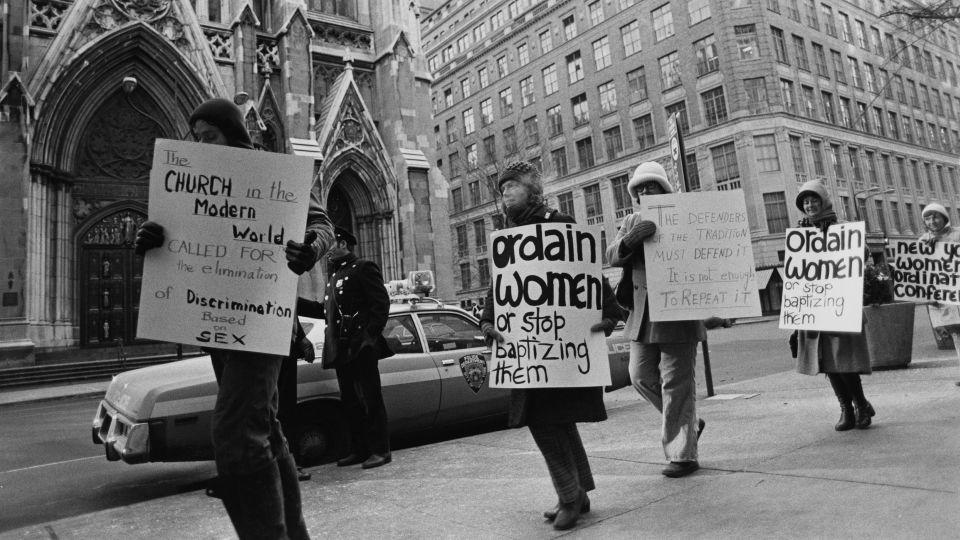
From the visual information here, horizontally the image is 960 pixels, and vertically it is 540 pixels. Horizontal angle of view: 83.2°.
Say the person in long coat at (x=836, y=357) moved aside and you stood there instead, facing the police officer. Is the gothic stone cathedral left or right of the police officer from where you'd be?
right

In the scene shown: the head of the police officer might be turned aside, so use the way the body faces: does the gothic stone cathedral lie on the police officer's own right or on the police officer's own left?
on the police officer's own right

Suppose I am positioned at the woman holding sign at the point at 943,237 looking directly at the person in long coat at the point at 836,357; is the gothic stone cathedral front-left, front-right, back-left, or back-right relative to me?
front-right

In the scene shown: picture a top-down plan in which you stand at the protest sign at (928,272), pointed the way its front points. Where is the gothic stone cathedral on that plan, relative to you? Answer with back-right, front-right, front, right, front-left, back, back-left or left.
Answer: right

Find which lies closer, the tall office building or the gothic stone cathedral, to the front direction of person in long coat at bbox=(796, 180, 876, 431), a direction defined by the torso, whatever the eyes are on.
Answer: the gothic stone cathedral

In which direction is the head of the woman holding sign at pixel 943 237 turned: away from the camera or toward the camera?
toward the camera

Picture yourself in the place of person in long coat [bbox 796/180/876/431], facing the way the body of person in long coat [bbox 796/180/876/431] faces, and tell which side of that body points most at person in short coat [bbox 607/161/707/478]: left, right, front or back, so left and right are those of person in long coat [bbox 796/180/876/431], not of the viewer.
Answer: front

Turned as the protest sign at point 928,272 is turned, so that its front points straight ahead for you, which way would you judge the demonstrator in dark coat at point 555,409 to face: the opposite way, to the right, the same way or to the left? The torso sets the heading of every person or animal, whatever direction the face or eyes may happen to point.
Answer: the same way

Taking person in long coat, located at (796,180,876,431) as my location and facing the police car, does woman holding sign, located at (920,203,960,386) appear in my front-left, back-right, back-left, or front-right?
back-right

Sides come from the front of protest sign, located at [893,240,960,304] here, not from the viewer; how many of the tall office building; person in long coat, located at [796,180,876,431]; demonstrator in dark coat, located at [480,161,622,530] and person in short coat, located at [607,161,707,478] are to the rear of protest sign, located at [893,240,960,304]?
1

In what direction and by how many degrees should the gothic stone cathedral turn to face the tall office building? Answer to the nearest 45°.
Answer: approximately 45° to its left

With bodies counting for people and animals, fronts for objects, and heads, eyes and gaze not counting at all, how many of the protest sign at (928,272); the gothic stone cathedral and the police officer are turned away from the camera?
0

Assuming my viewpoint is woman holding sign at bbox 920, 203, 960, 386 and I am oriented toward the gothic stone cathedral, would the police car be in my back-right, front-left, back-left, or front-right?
front-left

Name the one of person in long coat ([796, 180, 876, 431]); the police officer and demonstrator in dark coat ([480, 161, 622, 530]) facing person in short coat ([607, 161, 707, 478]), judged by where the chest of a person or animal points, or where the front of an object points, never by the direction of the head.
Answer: person in long coat ([796, 180, 876, 431])

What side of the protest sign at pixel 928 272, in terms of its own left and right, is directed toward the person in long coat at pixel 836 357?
front

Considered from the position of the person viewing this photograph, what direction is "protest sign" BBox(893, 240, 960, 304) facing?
facing the viewer
